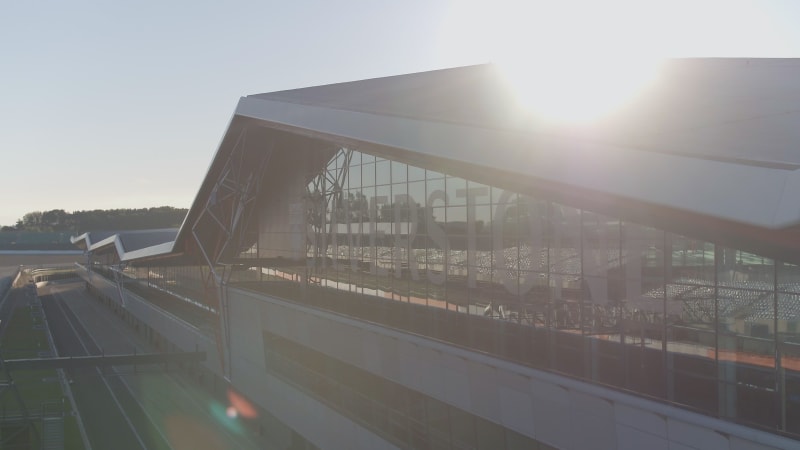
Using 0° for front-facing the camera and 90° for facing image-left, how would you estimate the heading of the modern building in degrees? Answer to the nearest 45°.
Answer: approximately 45°
